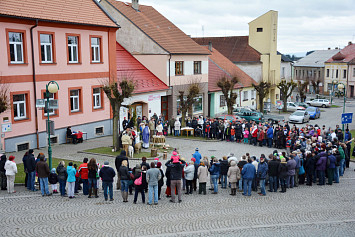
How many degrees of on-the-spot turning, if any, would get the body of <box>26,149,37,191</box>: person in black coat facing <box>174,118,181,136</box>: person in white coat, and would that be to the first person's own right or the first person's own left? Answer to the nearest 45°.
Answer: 0° — they already face them

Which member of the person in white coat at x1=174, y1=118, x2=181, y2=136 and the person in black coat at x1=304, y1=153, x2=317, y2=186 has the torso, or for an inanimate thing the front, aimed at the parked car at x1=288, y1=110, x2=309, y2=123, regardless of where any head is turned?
the person in black coat

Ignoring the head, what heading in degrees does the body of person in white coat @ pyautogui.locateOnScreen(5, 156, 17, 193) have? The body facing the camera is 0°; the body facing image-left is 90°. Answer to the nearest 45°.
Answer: approximately 225°

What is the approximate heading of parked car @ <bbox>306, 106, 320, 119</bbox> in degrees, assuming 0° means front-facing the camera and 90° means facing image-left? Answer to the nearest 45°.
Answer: approximately 45°

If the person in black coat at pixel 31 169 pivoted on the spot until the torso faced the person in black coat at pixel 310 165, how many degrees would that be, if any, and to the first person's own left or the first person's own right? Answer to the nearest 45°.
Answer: approximately 45° to the first person's own right

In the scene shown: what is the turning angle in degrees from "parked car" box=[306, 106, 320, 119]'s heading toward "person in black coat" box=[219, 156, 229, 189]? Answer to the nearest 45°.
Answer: approximately 45° to its left

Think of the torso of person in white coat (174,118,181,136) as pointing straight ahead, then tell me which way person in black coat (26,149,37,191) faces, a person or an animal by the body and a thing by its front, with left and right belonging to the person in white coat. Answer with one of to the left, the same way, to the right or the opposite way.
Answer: the opposite way

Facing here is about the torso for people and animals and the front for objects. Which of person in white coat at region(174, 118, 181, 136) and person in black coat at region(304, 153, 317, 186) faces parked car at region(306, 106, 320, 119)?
the person in black coat

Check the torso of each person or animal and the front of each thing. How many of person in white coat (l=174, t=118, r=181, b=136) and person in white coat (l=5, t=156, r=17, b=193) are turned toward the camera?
1
